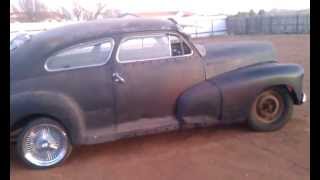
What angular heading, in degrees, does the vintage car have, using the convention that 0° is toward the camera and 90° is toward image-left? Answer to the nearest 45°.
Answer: approximately 270°

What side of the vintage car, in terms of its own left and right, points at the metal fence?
left
